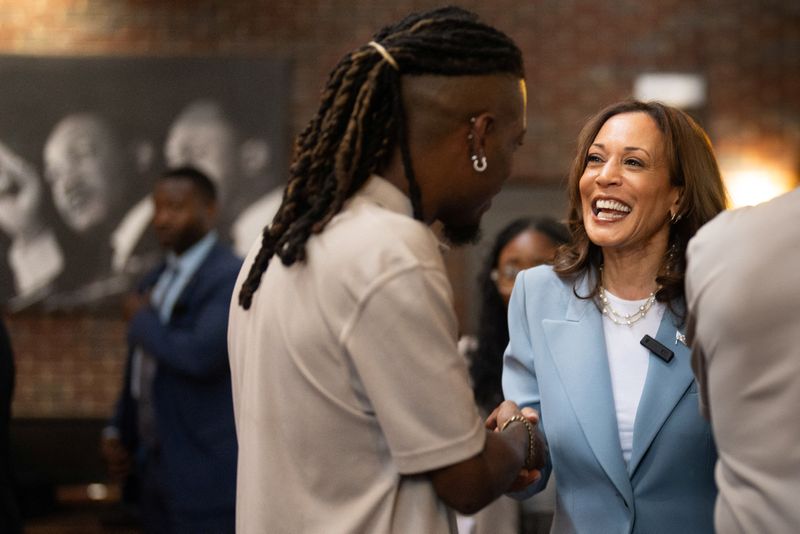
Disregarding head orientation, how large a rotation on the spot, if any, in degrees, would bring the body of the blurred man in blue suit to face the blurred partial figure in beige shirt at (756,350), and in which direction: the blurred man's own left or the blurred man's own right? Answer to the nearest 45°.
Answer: approximately 45° to the blurred man's own left

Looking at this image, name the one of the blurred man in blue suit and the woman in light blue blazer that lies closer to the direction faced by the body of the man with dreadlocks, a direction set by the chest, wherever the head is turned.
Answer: the woman in light blue blazer

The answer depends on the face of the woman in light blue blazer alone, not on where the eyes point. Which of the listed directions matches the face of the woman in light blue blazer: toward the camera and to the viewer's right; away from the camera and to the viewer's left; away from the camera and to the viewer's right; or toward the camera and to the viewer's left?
toward the camera and to the viewer's left

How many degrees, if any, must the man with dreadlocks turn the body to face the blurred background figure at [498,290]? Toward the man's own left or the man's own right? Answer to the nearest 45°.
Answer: approximately 45° to the man's own left

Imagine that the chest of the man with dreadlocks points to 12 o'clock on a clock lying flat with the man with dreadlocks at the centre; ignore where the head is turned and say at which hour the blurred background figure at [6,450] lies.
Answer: The blurred background figure is roughly at 9 o'clock from the man with dreadlocks.

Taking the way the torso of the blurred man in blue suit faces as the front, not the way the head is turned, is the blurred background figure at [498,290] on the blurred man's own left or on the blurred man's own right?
on the blurred man's own left

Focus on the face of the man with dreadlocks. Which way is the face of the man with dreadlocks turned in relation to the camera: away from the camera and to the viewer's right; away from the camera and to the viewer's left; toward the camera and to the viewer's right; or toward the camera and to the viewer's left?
away from the camera and to the viewer's right

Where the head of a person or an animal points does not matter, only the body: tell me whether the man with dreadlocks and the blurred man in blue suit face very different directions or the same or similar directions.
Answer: very different directions

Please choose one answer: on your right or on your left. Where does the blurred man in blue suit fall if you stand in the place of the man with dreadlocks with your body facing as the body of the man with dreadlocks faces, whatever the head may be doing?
on your left

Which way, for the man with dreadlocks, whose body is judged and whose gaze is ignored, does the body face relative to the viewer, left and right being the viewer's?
facing away from the viewer and to the right of the viewer
